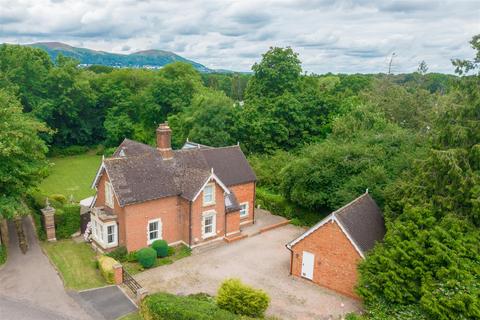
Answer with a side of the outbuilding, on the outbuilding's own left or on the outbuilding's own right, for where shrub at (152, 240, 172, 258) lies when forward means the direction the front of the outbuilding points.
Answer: on the outbuilding's own right

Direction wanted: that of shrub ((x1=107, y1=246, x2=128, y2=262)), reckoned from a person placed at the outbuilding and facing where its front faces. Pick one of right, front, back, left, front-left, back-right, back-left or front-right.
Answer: front-right

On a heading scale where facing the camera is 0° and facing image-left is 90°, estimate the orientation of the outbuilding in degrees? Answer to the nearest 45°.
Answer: approximately 45°

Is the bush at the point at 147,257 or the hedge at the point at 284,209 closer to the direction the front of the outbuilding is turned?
the bush

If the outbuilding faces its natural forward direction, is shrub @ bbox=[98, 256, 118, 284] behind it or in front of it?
in front

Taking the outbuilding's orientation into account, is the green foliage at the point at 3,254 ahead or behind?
ahead

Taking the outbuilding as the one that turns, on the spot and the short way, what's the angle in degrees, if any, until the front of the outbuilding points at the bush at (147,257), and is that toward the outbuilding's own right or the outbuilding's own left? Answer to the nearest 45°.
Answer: approximately 45° to the outbuilding's own right

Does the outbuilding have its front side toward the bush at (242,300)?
yes

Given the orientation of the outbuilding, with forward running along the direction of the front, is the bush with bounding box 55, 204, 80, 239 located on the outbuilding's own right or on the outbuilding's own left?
on the outbuilding's own right

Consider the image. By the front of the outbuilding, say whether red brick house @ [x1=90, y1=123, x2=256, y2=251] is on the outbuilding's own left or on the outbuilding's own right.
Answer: on the outbuilding's own right

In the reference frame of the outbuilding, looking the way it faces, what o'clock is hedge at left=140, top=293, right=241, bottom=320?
The hedge is roughly at 12 o'clock from the outbuilding.
